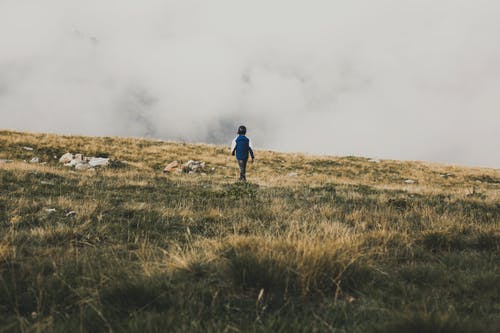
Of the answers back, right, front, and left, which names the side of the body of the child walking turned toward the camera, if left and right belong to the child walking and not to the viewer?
back

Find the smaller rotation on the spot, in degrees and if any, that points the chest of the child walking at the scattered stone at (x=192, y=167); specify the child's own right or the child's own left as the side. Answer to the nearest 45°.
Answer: approximately 45° to the child's own left
